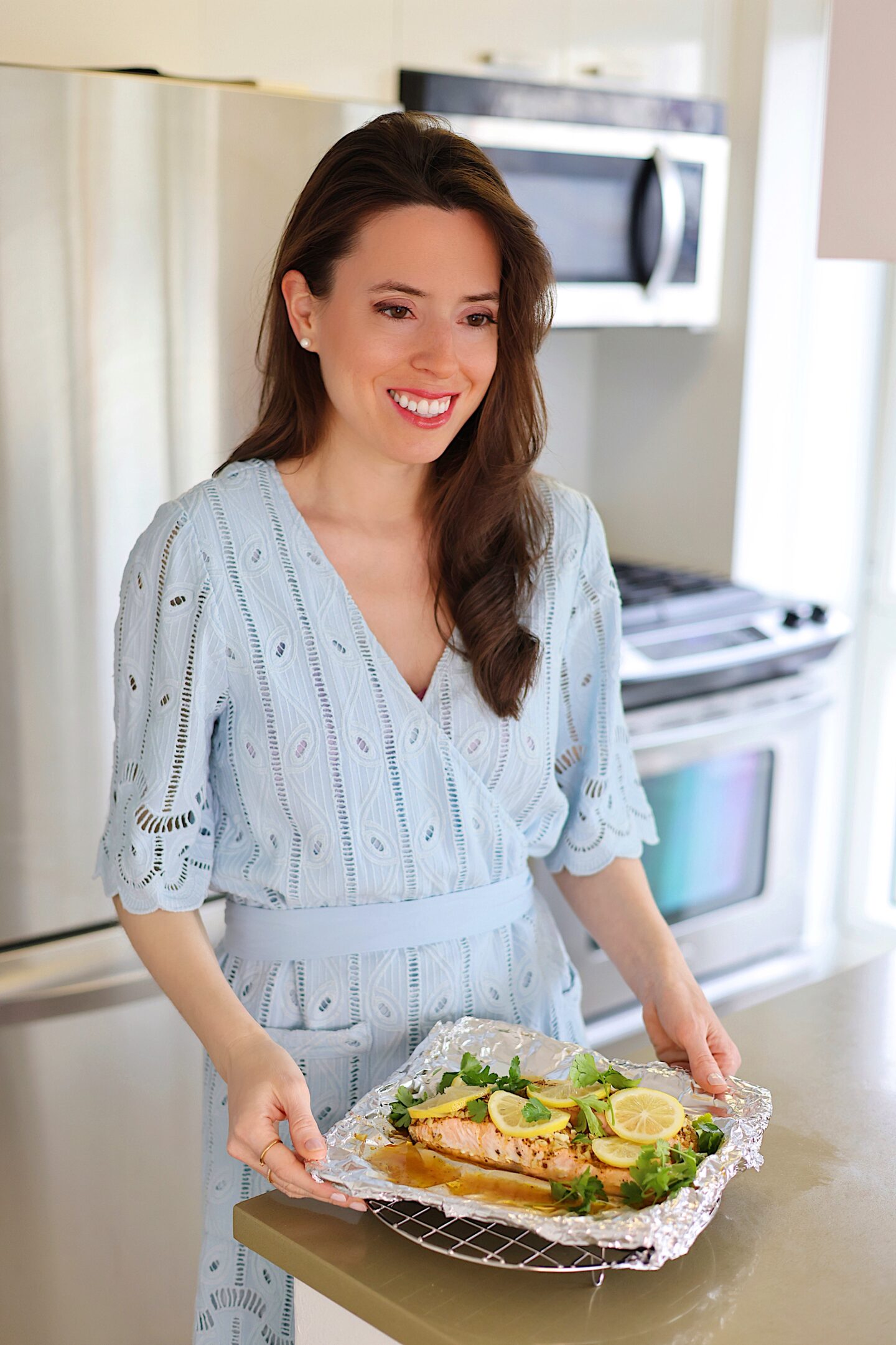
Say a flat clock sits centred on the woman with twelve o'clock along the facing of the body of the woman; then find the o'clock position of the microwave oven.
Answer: The microwave oven is roughly at 8 o'clock from the woman.

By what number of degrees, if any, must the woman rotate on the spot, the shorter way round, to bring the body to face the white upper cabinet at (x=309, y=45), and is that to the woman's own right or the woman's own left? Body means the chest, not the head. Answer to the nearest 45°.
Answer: approximately 135° to the woman's own left

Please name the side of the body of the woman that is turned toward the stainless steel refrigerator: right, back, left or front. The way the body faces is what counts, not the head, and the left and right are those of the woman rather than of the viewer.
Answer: back

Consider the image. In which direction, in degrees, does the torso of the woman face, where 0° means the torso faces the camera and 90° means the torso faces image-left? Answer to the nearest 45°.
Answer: approximately 315°
